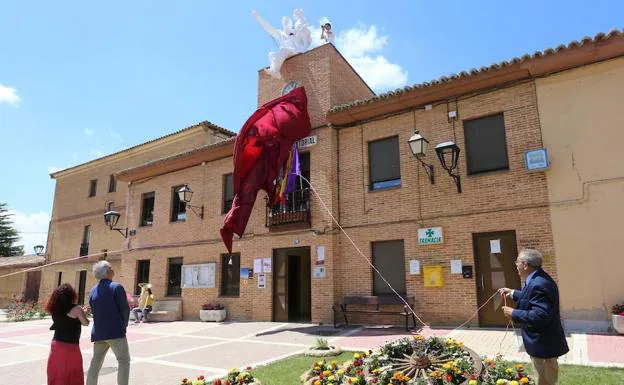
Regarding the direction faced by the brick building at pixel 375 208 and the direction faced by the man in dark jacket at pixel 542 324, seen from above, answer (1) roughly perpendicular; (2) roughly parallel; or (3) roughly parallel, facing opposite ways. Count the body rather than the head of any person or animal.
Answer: roughly perpendicular

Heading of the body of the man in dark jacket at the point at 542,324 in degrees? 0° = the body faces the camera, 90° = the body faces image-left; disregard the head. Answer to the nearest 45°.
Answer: approximately 90°

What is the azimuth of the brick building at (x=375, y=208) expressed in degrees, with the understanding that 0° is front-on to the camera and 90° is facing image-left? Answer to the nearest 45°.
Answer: approximately 45°

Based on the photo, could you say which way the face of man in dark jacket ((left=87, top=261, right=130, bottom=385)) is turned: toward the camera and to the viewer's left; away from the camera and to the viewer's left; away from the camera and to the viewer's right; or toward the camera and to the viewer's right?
away from the camera and to the viewer's right

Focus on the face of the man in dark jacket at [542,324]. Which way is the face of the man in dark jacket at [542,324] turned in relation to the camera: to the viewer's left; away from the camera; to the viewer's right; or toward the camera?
to the viewer's left

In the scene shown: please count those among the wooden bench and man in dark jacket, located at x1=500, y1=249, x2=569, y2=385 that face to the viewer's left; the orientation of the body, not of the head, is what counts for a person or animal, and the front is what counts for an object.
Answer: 1

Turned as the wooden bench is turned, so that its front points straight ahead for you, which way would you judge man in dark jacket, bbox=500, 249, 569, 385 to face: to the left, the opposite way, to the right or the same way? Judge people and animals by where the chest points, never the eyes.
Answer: to the right

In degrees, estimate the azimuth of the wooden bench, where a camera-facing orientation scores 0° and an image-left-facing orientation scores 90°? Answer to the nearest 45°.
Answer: approximately 0°
